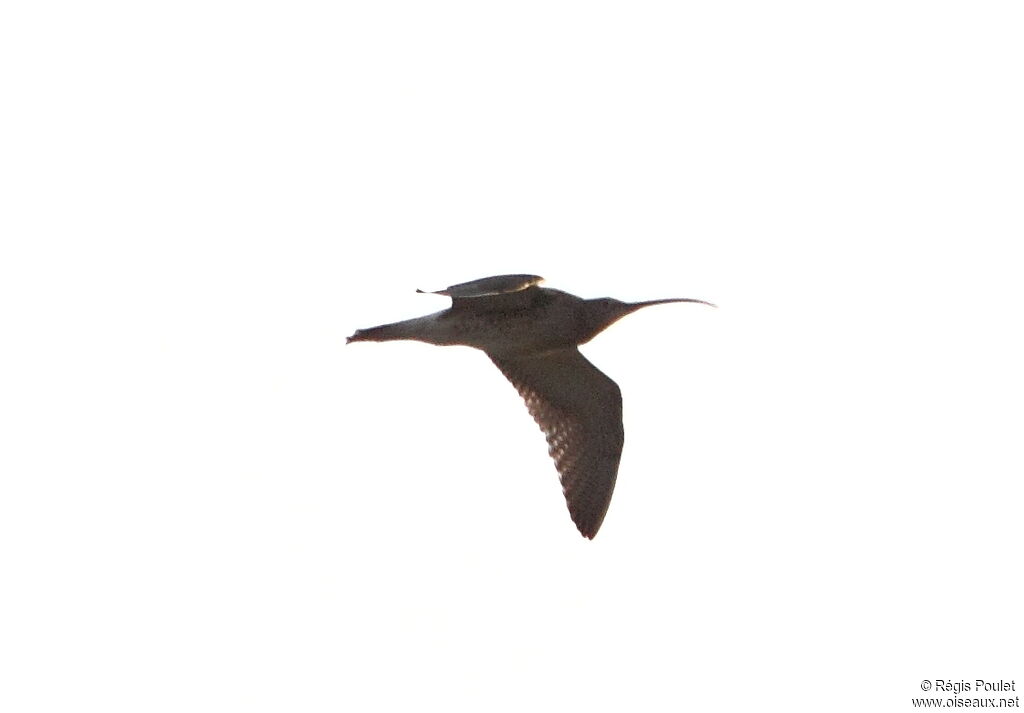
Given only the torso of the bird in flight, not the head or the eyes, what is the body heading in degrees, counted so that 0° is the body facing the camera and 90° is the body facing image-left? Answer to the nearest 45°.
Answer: approximately 270°
